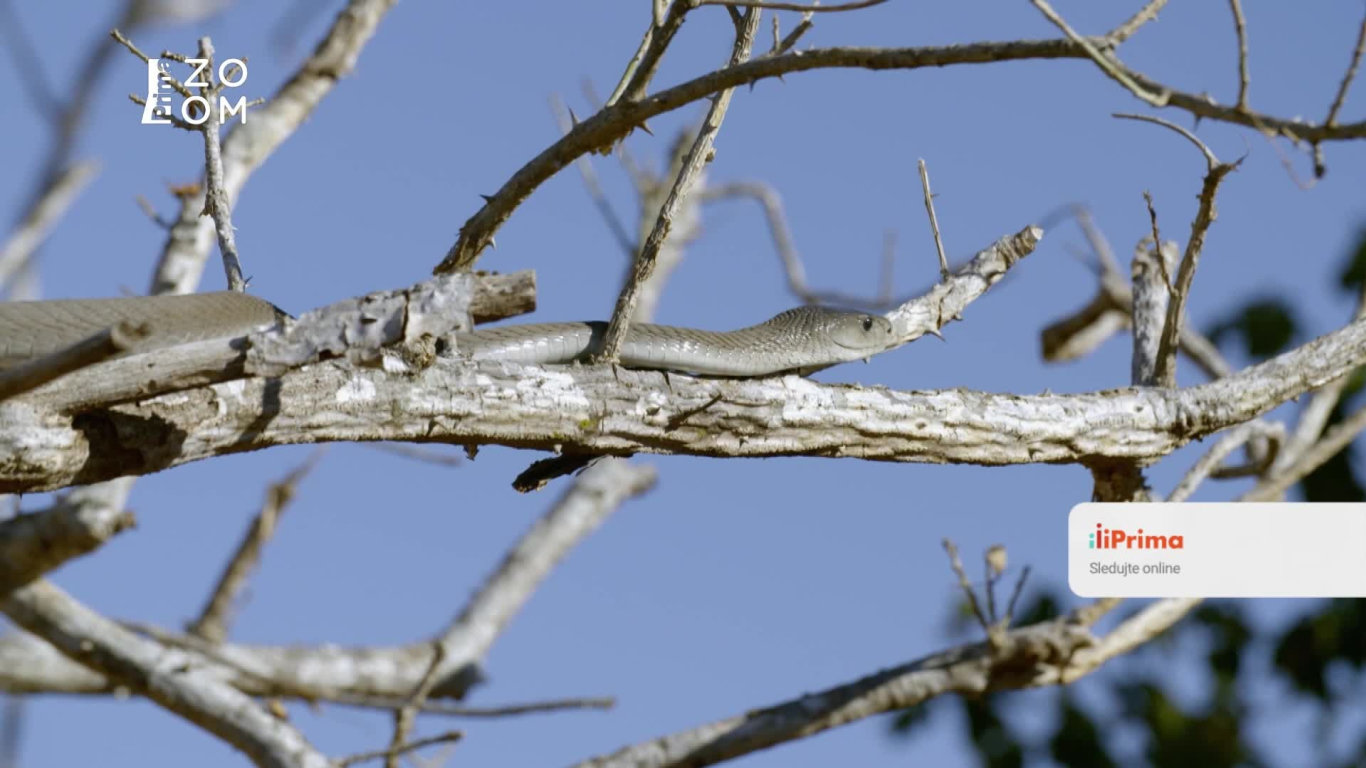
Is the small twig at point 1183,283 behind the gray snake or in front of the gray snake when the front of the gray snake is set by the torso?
in front

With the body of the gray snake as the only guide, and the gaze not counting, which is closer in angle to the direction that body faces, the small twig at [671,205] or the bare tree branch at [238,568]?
the small twig

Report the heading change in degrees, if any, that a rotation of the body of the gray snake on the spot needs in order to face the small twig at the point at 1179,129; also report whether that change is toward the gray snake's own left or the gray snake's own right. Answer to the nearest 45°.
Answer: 0° — it already faces it

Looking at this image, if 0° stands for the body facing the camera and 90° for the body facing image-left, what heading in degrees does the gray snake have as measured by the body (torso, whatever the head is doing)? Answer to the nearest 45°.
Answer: approximately 270°

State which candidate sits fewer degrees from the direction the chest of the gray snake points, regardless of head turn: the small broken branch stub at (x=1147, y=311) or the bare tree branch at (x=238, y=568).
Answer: the small broken branch stub
